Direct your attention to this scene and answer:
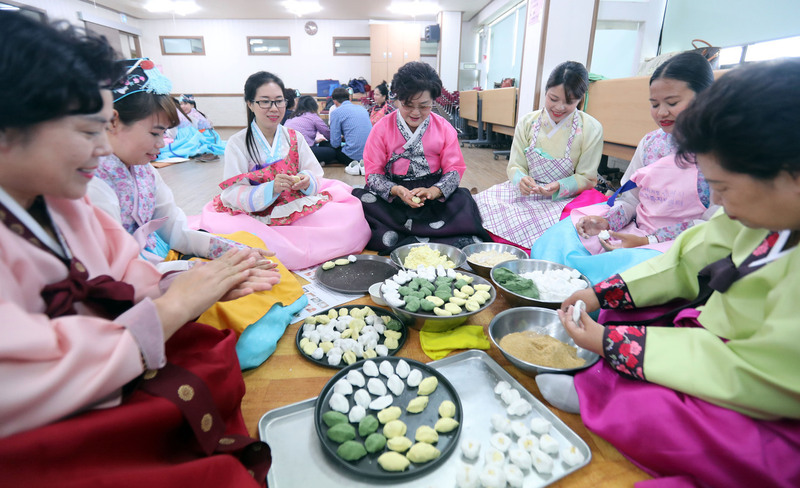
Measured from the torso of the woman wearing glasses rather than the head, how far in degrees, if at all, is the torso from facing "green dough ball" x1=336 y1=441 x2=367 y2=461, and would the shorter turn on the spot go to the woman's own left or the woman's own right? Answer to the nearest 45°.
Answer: approximately 45° to the woman's own right

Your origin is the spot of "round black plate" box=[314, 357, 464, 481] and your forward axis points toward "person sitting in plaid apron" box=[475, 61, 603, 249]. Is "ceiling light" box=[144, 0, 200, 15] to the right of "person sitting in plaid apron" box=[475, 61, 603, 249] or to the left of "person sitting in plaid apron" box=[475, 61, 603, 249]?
left

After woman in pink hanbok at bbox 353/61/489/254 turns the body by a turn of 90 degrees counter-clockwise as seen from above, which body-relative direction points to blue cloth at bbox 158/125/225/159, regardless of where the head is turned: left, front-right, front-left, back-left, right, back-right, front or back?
back-left

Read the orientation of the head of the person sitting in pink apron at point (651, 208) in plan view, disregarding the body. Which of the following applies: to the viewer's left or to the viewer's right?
to the viewer's left

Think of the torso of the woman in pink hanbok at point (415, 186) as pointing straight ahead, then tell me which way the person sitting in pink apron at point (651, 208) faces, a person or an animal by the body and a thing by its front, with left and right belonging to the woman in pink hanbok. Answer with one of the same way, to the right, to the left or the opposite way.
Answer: to the right

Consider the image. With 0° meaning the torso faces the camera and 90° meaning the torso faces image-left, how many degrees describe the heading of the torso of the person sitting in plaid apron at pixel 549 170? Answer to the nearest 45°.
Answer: approximately 45°

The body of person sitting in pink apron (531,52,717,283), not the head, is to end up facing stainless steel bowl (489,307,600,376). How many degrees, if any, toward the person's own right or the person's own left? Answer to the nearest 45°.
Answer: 0° — they already face it

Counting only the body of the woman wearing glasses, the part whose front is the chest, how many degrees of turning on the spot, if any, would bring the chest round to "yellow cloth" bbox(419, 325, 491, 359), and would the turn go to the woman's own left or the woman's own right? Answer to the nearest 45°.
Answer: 0° — they already face it

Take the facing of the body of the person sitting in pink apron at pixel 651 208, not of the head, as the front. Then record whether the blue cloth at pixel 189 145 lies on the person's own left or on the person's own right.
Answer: on the person's own right

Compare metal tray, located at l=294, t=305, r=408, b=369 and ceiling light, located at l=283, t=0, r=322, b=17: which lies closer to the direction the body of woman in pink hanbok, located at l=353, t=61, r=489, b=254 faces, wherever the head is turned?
the metal tray
